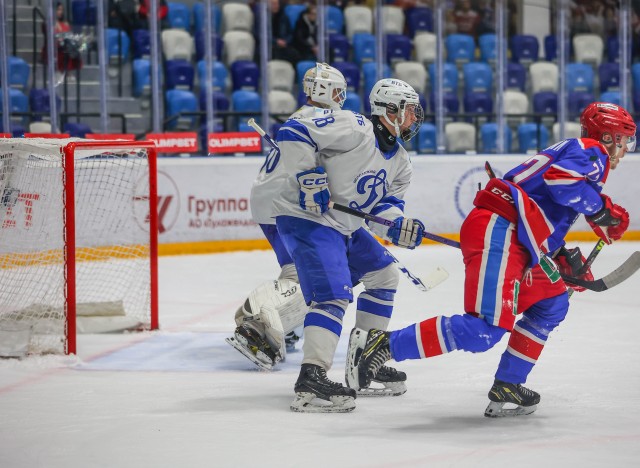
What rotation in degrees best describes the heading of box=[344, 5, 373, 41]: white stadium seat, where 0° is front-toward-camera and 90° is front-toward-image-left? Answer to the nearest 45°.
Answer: approximately 0°

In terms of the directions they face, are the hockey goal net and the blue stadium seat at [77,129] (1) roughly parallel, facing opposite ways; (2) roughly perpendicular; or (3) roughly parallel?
roughly perpendicular

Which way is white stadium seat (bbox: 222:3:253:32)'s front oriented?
toward the camera

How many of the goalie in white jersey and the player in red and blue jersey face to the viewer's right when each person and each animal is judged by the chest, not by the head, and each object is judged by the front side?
2

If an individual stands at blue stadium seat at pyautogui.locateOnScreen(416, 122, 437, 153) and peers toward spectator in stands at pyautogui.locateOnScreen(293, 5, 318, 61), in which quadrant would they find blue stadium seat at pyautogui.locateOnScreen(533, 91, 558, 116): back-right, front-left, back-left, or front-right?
back-right

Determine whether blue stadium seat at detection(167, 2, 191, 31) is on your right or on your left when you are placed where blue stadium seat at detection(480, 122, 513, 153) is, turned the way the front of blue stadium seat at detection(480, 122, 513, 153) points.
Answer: on your right

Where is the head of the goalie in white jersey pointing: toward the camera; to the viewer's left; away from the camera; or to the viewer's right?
to the viewer's right

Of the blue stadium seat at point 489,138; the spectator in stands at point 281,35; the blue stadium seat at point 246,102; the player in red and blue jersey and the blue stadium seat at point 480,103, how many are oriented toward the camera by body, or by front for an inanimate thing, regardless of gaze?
4

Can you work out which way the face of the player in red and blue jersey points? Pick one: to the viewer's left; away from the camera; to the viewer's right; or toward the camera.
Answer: to the viewer's right

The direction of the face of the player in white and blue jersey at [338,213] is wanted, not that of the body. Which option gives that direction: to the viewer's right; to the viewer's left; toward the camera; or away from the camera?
to the viewer's right

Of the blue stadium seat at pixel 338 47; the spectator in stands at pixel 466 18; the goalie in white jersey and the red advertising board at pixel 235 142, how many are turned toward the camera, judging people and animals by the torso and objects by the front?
3

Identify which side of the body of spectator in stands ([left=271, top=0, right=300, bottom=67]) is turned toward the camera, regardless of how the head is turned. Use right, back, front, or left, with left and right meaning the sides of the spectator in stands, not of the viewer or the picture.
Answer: front

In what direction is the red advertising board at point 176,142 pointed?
toward the camera

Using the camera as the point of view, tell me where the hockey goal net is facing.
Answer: facing to the right of the viewer

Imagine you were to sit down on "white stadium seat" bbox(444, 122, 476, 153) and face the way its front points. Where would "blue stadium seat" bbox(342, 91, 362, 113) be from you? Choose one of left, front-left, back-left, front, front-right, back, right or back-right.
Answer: right
